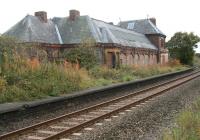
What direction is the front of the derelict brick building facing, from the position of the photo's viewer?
facing the viewer and to the right of the viewer

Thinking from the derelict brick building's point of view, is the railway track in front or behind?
in front
